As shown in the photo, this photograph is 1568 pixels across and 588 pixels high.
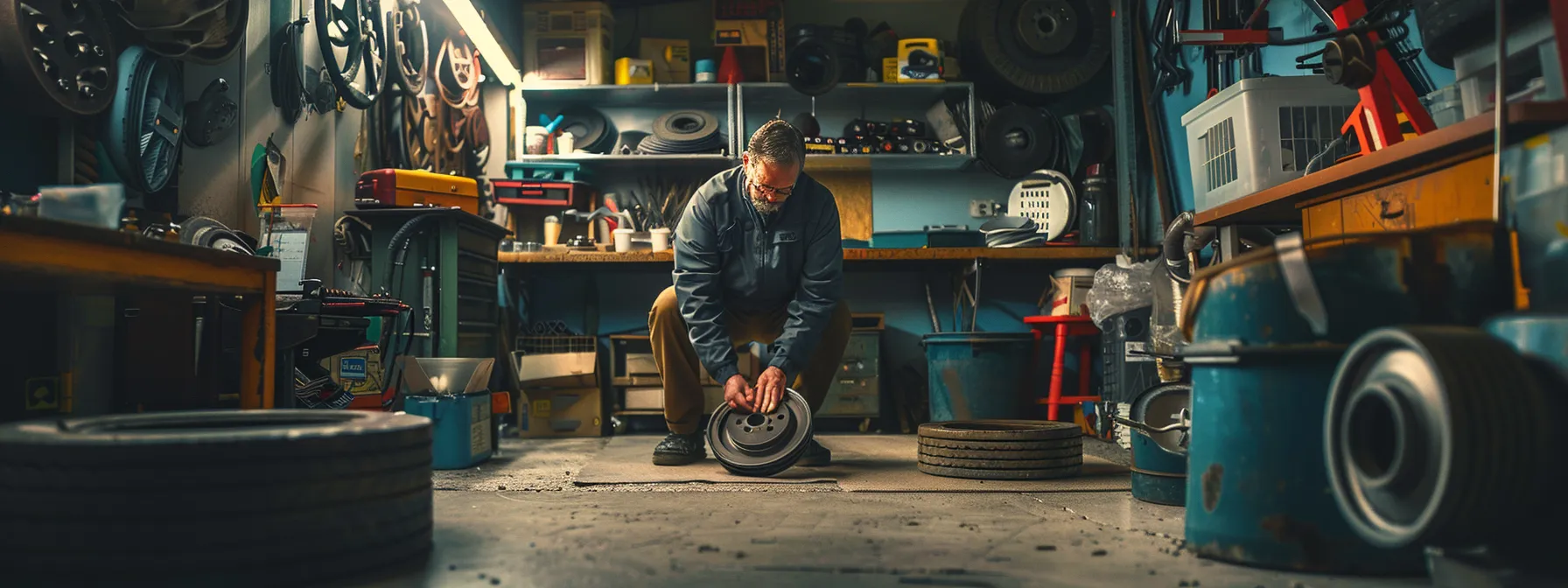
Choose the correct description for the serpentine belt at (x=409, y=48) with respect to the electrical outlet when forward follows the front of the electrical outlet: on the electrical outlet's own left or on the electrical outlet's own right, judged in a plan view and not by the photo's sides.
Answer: on the electrical outlet's own right

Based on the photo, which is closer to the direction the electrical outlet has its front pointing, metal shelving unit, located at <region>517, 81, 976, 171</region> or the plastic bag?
the plastic bag

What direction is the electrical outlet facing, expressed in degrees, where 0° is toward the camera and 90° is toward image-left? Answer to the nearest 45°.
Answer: approximately 0°

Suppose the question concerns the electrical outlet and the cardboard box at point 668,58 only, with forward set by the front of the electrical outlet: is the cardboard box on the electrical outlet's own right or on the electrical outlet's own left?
on the electrical outlet's own right

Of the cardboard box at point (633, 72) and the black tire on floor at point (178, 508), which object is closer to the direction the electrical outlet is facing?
the black tire on floor

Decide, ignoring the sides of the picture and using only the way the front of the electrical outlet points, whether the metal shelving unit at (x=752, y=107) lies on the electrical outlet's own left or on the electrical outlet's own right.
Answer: on the electrical outlet's own right

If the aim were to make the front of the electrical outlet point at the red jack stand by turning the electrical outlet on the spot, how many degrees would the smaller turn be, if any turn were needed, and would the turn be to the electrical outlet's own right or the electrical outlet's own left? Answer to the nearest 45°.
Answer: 0° — it already faces it

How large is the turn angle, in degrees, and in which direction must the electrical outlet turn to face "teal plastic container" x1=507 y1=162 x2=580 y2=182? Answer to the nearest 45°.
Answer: approximately 90° to its right

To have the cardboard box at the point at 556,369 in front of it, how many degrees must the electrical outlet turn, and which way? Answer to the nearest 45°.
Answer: approximately 45° to its right
